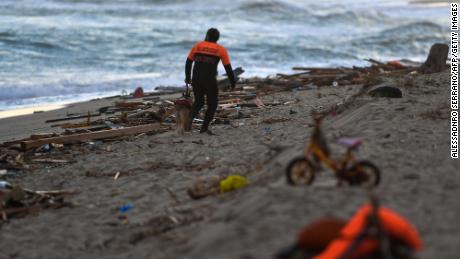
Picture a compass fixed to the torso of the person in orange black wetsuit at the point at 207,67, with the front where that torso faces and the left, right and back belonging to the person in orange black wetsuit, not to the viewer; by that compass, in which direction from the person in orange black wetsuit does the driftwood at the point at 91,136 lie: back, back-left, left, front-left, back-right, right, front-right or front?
left

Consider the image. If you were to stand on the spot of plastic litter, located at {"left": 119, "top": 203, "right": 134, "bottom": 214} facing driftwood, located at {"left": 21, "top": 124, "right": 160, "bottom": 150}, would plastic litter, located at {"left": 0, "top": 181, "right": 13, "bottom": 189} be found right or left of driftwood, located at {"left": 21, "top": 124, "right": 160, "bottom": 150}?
left

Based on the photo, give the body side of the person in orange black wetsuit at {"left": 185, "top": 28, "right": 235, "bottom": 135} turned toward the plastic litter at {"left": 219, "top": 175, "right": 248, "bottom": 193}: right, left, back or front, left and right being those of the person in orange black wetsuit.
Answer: back

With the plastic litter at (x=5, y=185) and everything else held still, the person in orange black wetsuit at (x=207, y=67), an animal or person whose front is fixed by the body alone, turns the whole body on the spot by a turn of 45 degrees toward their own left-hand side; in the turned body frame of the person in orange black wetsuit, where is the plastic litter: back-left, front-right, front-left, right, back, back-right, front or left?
left

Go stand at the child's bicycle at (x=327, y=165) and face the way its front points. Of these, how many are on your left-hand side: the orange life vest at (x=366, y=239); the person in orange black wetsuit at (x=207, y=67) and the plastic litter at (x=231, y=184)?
1

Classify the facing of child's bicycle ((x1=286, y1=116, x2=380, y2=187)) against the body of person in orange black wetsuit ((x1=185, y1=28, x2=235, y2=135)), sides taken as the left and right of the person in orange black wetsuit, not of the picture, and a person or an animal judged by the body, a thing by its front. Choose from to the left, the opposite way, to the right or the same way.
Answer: to the left

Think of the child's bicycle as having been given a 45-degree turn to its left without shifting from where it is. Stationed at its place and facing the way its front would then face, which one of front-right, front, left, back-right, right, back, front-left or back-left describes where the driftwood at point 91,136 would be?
right

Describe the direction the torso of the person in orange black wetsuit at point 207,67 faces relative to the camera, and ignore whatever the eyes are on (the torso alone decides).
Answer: away from the camera

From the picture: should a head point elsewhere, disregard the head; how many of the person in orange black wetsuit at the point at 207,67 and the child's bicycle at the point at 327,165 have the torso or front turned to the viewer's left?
1

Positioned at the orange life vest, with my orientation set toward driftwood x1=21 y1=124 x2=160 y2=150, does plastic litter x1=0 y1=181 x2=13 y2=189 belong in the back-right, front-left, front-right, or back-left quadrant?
front-left

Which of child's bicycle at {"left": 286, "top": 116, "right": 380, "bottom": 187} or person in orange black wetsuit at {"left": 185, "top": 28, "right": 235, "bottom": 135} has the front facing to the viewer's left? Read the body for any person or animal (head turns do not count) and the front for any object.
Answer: the child's bicycle

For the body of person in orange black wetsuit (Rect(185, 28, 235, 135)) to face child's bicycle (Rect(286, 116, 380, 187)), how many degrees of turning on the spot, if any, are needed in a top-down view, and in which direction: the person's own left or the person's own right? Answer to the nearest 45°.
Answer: approximately 180°

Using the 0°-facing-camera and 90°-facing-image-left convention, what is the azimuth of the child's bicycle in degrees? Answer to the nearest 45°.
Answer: approximately 90°
